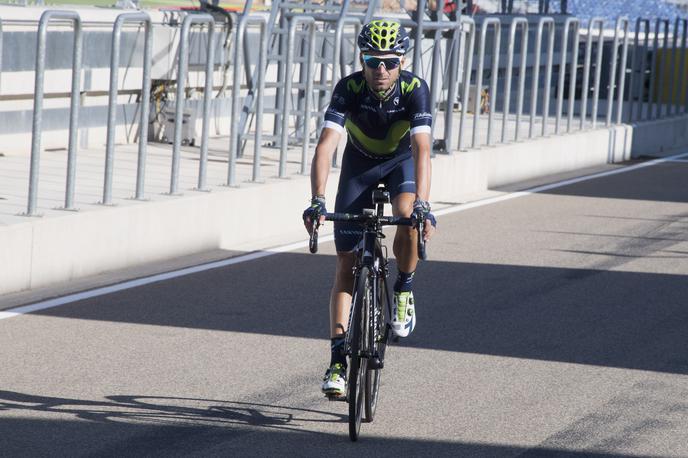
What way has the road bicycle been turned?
toward the camera

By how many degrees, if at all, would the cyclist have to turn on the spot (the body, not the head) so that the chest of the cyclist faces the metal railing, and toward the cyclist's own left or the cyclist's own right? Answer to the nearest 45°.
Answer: approximately 180°

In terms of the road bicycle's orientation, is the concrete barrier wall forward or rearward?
rearward

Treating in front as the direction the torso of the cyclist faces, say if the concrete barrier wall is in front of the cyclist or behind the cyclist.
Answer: behind

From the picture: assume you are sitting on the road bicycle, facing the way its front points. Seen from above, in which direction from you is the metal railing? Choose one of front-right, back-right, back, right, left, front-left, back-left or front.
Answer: back

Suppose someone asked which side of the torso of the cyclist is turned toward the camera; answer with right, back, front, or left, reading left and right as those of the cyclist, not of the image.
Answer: front
